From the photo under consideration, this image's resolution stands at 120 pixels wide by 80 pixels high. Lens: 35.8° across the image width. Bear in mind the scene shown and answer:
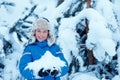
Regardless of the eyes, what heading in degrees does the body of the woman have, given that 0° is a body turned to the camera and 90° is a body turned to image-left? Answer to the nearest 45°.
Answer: approximately 0°
